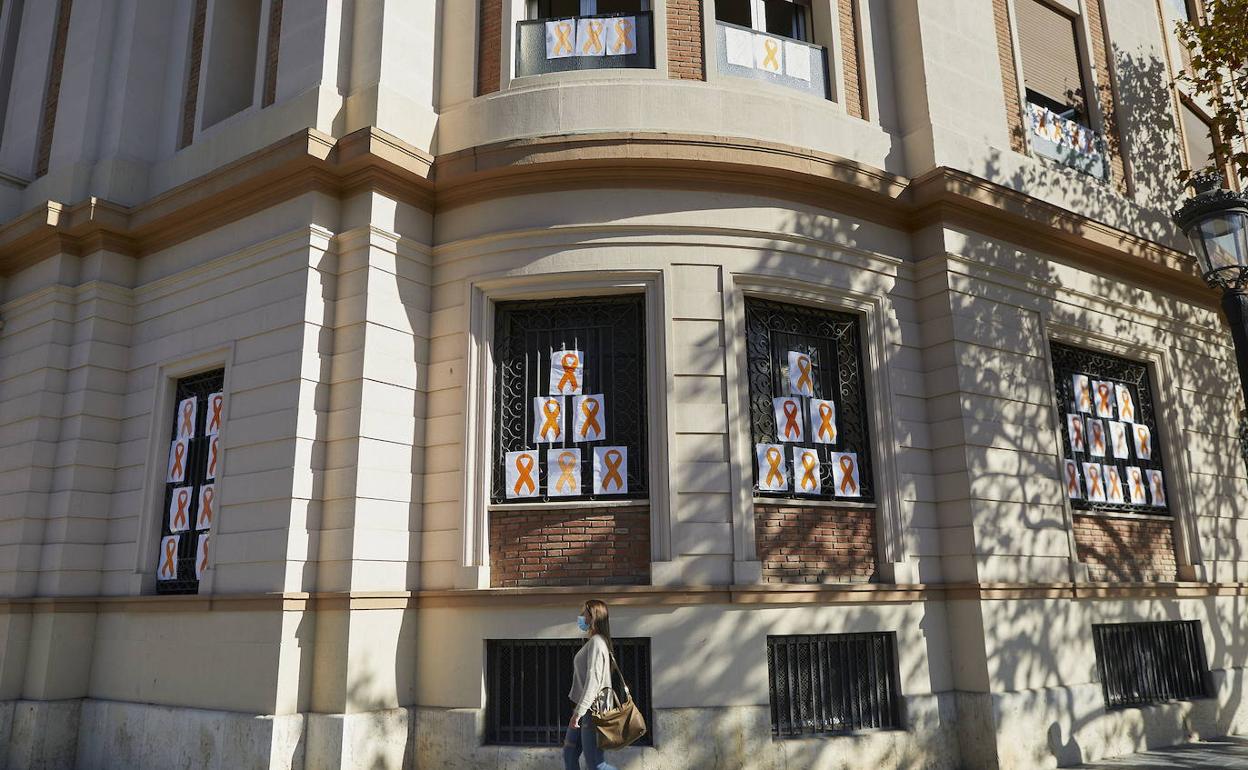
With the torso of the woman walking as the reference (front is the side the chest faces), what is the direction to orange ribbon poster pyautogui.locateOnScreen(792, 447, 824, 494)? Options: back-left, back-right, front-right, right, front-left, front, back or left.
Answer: back-right

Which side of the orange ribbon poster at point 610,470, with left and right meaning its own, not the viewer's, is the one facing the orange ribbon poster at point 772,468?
left

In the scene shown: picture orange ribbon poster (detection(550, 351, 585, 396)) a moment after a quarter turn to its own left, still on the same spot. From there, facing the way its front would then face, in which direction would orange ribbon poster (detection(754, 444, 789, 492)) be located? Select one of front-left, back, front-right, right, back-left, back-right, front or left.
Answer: front

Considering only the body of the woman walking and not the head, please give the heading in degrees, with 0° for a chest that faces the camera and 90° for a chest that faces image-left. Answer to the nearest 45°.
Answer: approximately 90°

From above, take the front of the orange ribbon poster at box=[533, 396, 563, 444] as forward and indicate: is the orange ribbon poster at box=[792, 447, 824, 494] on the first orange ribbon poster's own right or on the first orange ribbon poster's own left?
on the first orange ribbon poster's own left

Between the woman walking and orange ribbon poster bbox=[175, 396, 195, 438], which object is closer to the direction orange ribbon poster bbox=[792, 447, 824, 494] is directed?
the woman walking

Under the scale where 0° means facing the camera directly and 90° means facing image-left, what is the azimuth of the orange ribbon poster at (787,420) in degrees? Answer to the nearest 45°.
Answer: approximately 0°

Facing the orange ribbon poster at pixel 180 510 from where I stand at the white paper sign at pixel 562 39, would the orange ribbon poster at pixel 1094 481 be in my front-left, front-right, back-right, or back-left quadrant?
back-right

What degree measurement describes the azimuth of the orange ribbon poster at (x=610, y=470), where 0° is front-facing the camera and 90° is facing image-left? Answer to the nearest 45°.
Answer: approximately 0°

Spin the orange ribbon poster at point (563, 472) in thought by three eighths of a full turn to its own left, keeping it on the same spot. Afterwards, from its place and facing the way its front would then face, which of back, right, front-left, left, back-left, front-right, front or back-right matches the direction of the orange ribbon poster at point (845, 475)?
front-right

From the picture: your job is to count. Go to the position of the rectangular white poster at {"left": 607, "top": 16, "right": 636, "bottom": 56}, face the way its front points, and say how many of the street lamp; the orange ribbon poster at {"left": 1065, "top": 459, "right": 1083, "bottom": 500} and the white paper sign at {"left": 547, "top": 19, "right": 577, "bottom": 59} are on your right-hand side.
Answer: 1
